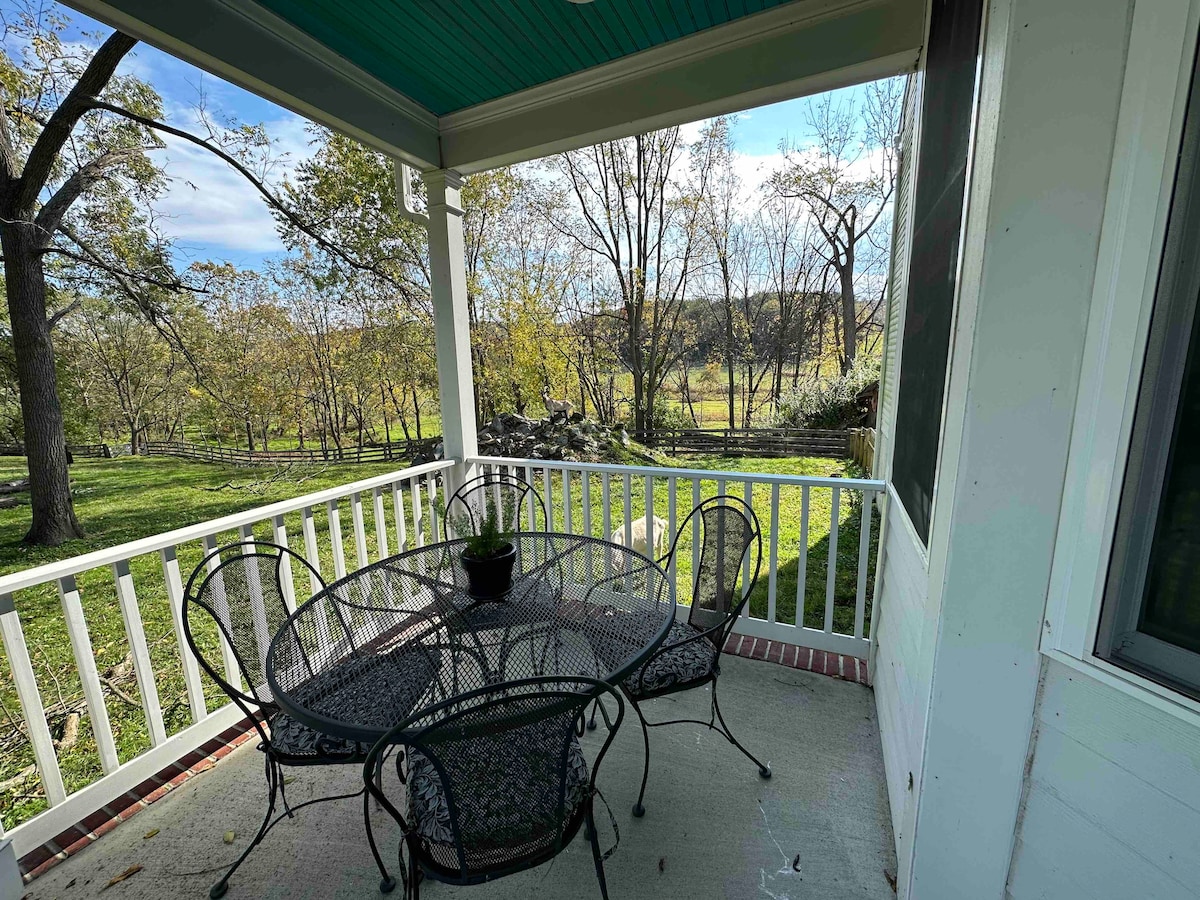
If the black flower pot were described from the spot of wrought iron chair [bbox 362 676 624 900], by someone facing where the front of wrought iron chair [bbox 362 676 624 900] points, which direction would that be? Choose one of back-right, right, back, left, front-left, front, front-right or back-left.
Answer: front

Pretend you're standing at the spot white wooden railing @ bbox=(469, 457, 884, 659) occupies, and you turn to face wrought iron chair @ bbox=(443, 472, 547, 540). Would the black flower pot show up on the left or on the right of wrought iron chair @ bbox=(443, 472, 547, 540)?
left

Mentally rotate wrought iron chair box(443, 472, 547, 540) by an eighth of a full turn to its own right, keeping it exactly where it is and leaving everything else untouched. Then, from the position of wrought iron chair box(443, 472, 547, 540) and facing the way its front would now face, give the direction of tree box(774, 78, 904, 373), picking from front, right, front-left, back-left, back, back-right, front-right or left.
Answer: back

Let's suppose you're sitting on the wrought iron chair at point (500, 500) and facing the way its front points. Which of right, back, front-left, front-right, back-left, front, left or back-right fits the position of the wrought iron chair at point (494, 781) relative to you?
front

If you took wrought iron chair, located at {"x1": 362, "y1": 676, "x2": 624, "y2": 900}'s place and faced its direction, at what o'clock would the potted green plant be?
The potted green plant is roughly at 12 o'clock from the wrought iron chair.

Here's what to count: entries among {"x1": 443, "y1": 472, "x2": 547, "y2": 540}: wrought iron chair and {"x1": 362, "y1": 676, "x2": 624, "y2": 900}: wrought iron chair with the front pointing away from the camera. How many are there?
1

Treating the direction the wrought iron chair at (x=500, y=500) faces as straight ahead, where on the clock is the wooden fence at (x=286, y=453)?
The wooden fence is roughly at 5 o'clock from the wrought iron chair.

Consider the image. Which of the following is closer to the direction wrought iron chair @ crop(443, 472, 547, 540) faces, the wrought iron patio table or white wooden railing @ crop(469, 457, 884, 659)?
the wrought iron patio table

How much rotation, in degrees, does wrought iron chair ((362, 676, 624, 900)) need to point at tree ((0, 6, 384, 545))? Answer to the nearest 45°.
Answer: approximately 45° to its left

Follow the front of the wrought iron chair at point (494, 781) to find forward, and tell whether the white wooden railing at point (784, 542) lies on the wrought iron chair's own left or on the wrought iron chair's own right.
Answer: on the wrought iron chair's own right

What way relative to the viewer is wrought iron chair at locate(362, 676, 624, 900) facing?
away from the camera

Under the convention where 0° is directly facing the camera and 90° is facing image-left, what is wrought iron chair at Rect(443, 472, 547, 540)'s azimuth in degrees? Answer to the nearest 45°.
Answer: approximately 0°

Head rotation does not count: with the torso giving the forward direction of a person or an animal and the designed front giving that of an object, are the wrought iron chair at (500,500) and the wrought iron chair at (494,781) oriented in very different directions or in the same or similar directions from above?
very different directions

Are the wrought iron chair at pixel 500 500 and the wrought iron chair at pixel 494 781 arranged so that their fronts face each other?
yes

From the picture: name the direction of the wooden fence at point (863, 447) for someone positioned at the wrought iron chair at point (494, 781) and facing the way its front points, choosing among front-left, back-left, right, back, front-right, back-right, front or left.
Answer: front-right

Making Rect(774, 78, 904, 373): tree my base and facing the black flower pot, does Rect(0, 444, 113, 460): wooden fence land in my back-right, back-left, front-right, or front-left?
front-right

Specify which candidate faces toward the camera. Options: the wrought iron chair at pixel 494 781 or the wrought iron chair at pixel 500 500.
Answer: the wrought iron chair at pixel 500 500
